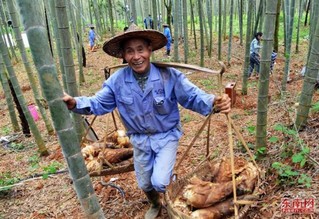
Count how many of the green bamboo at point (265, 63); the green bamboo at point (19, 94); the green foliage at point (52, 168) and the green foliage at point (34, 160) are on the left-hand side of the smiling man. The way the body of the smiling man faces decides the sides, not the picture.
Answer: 1

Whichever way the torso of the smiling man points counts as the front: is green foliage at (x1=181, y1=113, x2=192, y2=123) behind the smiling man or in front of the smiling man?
behind

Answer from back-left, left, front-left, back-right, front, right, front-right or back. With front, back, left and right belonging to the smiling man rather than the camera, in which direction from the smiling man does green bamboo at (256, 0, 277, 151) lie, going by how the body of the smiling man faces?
left

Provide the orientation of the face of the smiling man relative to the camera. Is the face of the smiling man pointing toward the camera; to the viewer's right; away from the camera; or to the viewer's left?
toward the camera

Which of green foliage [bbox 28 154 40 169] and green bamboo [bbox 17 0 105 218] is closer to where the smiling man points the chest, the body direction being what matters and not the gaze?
the green bamboo

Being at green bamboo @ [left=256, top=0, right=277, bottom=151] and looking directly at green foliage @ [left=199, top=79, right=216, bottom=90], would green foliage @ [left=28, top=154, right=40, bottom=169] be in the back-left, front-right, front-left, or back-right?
front-left

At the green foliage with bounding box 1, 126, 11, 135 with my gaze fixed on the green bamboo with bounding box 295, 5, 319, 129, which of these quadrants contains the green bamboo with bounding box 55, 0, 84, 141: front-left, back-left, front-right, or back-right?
front-right

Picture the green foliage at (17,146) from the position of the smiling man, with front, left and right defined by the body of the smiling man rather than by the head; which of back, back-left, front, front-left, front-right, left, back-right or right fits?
back-right

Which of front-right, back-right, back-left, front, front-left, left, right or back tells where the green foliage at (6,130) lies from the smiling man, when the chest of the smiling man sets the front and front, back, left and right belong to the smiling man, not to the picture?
back-right

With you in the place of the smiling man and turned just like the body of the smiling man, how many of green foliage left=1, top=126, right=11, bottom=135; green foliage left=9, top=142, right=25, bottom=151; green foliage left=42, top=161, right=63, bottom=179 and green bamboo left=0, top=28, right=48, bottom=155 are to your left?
0

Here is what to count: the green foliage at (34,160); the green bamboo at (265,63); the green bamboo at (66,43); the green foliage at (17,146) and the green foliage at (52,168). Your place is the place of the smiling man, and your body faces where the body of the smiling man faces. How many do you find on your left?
1

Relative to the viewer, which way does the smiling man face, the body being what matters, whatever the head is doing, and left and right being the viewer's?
facing the viewer

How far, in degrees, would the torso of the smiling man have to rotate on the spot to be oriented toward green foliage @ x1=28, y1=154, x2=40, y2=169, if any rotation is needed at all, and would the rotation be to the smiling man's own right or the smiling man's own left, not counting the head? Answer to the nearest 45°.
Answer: approximately 135° to the smiling man's own right

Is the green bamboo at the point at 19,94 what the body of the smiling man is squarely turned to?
no

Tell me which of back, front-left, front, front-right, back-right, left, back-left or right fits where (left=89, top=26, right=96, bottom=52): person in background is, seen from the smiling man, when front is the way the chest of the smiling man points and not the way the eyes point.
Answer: back

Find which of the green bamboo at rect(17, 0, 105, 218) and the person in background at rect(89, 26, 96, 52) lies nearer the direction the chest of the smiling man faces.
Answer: the green bamboo

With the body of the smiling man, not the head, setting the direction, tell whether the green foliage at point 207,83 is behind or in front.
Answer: behind

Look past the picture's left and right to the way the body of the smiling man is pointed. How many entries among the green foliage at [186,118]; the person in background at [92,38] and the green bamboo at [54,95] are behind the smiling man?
2

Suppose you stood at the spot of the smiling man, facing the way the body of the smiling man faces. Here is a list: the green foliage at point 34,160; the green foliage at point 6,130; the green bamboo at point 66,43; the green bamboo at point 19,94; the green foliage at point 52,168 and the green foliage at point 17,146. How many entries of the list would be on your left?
0
